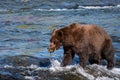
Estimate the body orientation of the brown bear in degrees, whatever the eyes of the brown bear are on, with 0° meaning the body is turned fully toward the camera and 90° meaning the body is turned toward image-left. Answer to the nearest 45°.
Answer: approximately 90°
